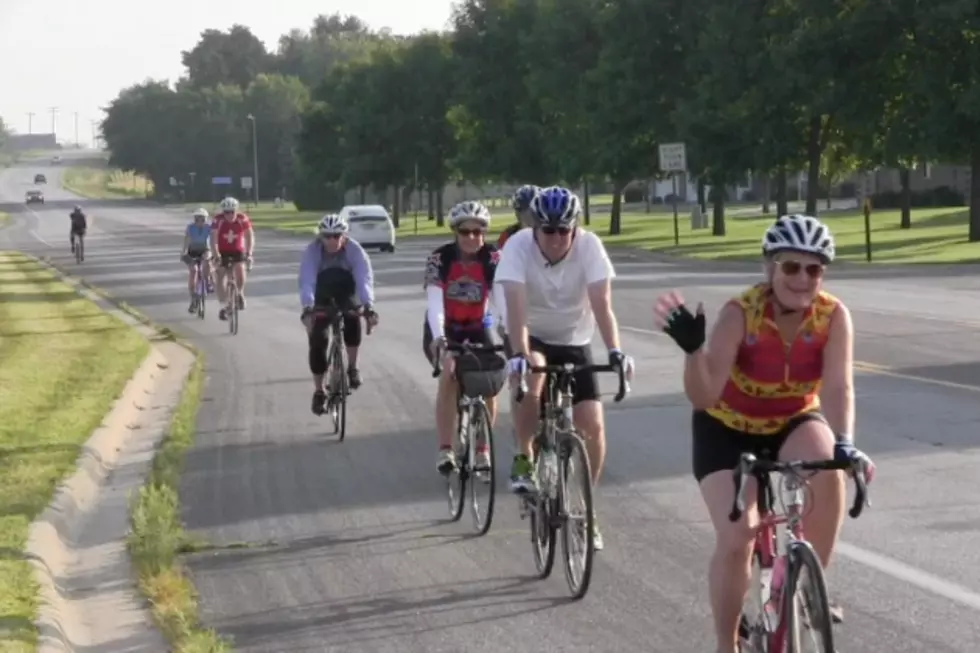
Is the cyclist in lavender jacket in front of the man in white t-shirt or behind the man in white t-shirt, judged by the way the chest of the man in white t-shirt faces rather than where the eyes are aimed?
behind

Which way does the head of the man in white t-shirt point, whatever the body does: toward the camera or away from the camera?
toward the camera

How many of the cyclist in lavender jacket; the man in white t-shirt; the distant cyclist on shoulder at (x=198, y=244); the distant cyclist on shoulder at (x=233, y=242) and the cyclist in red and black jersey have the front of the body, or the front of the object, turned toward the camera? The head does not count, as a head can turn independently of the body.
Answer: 5

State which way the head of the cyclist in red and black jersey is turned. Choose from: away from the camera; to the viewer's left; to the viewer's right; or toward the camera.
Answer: toward the camera

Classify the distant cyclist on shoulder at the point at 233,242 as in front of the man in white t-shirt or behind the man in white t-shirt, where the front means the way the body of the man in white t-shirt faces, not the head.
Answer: behind

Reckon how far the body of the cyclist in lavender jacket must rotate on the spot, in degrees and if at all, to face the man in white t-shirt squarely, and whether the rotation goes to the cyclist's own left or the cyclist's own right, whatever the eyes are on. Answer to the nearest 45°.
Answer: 0° — they already face them

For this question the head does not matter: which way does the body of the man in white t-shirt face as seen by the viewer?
toward the camera

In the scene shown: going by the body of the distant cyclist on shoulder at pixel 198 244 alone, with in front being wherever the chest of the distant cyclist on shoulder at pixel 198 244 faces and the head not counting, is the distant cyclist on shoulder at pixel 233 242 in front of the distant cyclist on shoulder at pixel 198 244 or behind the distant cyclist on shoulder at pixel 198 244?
in front

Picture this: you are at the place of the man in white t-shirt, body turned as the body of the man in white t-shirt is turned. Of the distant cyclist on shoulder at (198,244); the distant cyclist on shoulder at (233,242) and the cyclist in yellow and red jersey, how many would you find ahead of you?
1

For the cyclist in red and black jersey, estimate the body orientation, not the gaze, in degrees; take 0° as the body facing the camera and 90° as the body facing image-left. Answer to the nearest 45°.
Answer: approximately 0°

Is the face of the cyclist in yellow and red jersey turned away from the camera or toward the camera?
toward the camera

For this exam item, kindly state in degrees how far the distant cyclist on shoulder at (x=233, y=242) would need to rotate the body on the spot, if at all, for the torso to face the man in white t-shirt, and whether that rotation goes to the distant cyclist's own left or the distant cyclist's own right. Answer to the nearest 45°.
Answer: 0° — they already face them

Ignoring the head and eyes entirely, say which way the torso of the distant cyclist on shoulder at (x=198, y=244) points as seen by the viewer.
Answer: toward the camera

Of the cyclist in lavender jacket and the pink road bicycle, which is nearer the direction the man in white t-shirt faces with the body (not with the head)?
the pink road bicycle

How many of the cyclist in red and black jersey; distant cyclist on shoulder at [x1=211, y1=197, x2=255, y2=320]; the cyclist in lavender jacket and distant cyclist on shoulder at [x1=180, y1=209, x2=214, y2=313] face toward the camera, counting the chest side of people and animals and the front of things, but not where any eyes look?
4

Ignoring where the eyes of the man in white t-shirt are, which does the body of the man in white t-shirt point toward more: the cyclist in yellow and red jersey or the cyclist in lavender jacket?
the cyclist in yellow and red jersey

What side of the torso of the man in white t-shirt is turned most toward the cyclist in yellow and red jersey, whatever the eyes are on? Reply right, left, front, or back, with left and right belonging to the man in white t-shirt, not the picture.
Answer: front

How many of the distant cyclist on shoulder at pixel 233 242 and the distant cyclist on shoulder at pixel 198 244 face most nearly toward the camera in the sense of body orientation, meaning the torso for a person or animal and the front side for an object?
2
